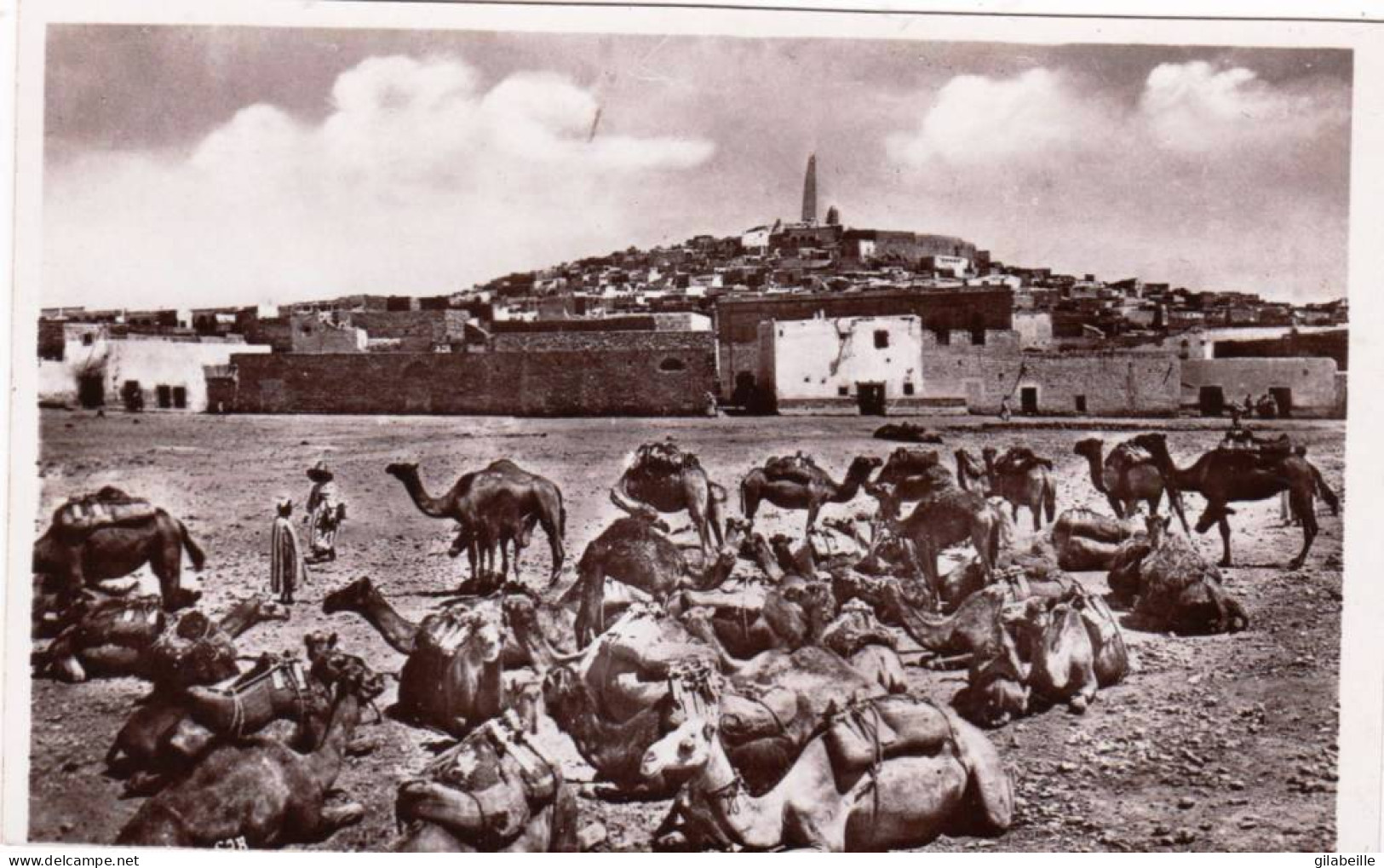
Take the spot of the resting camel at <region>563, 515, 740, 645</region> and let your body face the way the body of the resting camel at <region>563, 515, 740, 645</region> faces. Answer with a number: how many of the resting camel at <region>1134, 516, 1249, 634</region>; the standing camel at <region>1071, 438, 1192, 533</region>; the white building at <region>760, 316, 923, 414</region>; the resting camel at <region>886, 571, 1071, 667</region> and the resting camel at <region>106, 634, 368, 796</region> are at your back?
1

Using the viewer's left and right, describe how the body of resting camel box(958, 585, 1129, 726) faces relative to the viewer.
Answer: facing the viewer and to the left of the viewer

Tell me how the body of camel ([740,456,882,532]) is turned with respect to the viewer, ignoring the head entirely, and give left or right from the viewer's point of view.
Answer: facing to the right of the viewer

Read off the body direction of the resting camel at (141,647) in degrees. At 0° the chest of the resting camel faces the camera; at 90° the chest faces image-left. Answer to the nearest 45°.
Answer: approximately 270°

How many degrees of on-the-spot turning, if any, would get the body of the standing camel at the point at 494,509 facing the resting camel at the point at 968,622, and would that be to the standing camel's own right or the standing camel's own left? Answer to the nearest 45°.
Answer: approximately 180°

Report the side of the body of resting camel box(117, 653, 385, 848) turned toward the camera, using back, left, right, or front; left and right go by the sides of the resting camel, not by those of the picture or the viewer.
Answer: right

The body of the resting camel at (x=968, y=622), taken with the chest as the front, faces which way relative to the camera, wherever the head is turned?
to the viewer's left

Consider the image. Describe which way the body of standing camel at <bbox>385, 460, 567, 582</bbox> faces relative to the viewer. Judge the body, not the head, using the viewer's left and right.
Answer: facing to the left of the viewer

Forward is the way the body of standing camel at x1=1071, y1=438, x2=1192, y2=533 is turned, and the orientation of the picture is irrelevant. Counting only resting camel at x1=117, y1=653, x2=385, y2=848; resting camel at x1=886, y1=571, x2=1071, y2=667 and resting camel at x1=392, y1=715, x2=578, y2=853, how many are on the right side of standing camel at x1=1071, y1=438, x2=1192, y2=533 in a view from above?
0
